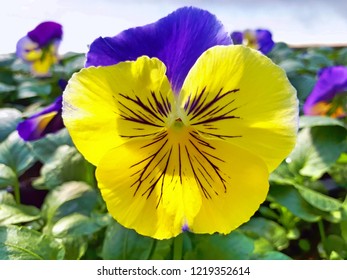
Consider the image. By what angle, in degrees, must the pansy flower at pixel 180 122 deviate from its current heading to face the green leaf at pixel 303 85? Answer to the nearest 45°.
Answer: approximately 135° to its left

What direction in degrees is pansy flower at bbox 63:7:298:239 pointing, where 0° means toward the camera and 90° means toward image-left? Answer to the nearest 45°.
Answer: approximately 0°
